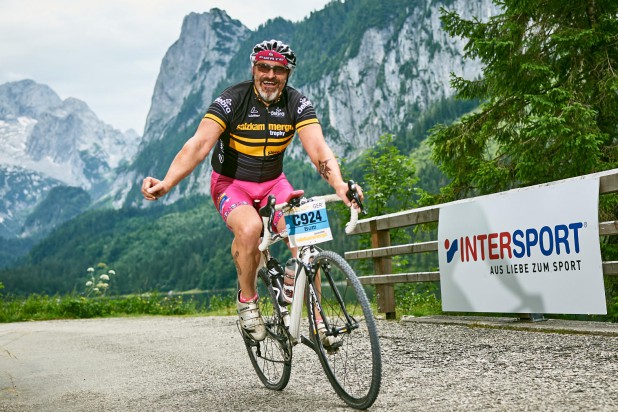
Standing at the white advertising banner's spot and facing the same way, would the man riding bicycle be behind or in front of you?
in front

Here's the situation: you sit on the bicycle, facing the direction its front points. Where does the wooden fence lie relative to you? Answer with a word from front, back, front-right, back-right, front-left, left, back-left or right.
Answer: back-left

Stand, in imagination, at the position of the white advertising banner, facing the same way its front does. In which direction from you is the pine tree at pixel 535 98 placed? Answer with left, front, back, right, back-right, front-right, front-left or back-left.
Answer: back-right

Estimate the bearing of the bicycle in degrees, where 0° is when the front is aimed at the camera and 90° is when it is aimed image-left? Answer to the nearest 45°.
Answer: approximately 315°

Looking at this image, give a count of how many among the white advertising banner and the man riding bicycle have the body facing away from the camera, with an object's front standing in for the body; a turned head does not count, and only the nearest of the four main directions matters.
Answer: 0

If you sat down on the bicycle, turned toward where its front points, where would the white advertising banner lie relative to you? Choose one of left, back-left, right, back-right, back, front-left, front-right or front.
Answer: left

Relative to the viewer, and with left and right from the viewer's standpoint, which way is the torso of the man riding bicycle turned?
facing the viewer

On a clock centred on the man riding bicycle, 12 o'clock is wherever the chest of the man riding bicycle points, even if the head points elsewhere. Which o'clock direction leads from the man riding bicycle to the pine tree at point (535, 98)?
The pine tree is roughly at 7 o'clock from the man riding bicycle.

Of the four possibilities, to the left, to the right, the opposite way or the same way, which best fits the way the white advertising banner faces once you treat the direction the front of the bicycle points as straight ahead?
to the right
